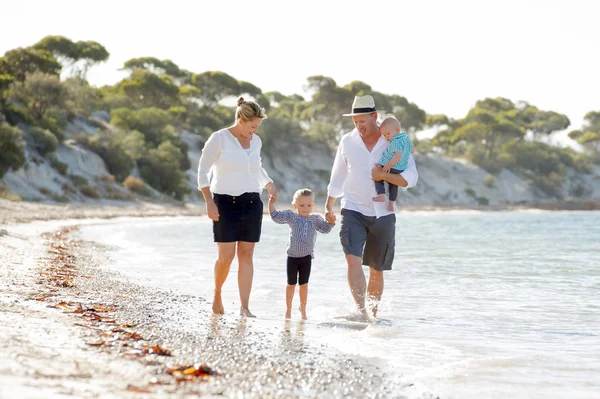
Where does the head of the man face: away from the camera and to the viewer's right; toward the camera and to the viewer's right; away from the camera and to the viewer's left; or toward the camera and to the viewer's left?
toward the camera and to the viewer's left

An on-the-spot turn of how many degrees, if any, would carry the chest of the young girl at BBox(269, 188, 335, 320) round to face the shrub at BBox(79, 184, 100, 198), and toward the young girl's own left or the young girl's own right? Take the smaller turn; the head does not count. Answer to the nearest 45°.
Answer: approximately 180°

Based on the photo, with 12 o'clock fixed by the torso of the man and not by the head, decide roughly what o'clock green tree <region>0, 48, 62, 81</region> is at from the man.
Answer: The green tree is roughly at 5 o'clock from the man.

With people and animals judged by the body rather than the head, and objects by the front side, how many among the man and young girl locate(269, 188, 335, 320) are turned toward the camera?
2

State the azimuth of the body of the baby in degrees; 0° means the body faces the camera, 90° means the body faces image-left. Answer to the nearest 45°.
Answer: approximately 45°

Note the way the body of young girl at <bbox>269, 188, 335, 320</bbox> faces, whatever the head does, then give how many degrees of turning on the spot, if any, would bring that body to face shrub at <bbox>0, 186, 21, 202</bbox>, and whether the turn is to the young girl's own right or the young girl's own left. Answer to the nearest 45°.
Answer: approximately 135° to the young girl's own right

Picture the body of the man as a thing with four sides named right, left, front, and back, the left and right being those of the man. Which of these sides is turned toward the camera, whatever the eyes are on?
front

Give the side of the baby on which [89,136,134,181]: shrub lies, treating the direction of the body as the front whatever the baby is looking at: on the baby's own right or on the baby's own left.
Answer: on the baby's own right

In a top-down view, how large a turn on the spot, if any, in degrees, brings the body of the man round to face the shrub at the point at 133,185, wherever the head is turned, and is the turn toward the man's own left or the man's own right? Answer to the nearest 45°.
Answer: approximately 180°

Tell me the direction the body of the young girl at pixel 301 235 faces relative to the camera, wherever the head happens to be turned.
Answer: toward the camera

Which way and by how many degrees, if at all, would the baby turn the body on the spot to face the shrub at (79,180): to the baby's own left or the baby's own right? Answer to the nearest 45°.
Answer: approximately 90° to the baby's own right
